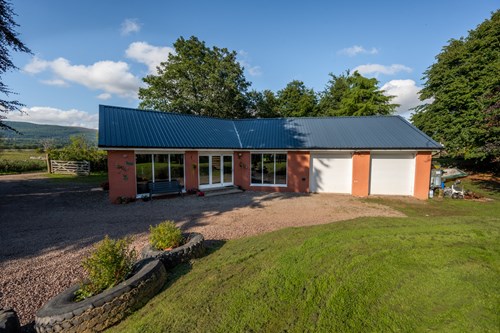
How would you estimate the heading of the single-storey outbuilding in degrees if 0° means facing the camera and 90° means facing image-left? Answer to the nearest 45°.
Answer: approximately 0°

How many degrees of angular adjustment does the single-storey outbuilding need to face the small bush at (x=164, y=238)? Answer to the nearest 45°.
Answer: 0° — it already faces it

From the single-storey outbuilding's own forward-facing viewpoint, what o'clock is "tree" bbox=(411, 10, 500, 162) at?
The tree is roughly at 8 o'clock from the single-storey outbuilding.

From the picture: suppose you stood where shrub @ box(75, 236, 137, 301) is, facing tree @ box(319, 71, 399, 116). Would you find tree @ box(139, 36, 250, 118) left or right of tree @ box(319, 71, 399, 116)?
left

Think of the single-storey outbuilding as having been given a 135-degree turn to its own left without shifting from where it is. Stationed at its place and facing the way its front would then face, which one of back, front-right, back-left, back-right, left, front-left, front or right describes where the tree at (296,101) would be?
front-left

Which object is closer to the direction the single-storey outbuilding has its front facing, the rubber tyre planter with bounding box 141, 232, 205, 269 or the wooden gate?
the rubber tyre planter

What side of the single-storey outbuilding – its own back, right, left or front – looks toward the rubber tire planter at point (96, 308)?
front

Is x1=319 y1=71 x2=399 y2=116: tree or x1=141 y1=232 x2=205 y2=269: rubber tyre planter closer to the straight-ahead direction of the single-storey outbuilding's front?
the rubber tyre planter

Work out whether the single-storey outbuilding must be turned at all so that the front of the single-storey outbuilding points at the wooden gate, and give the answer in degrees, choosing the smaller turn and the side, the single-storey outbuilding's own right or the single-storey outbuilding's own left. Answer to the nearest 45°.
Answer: approximately 90° to the single-storey outbuilding's own right

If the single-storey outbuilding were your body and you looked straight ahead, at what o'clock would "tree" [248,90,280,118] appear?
The tree is roughly at 6 o'clock from the single-storey outbuilding.

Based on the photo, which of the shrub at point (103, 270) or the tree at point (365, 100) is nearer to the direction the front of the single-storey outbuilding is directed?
the shrub

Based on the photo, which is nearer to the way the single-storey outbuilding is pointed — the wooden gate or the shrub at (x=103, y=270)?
the shrub

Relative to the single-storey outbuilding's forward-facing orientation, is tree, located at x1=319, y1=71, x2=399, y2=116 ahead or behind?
behind

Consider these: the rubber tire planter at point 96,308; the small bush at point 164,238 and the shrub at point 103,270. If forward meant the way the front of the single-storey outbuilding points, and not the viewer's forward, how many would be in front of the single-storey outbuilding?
3

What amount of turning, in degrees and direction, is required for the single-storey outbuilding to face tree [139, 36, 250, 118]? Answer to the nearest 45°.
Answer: approximately 135° to its right

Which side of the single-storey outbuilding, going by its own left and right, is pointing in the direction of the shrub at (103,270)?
front
